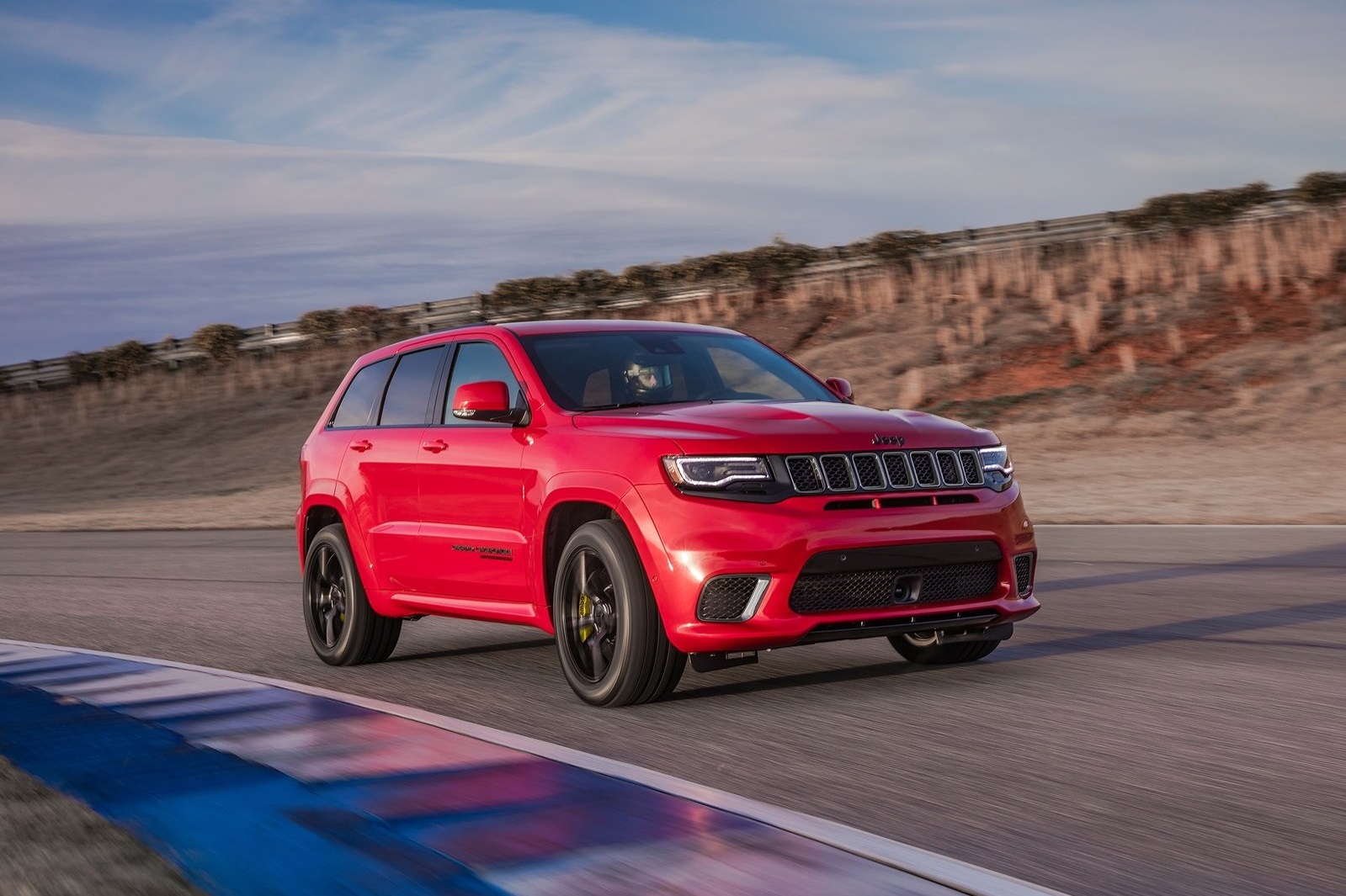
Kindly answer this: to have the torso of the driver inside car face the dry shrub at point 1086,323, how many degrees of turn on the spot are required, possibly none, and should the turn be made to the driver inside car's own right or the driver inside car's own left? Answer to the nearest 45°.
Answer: approximately 135° to the driver inside car's own left

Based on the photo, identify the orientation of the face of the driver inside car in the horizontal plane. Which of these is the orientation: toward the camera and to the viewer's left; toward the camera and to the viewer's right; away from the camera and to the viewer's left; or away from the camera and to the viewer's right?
toward the camera and to the viewer's right

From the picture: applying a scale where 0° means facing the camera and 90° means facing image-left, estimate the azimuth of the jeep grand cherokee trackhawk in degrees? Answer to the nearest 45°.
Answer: approximately 315°

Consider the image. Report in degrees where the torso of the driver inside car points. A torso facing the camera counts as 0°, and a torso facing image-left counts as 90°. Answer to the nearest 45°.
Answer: approximately 315°

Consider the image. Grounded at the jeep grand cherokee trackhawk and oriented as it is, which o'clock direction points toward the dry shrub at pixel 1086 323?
The dry shrub is roughly at 8 o'clock from the jeep grand cherokee trackhawk.
